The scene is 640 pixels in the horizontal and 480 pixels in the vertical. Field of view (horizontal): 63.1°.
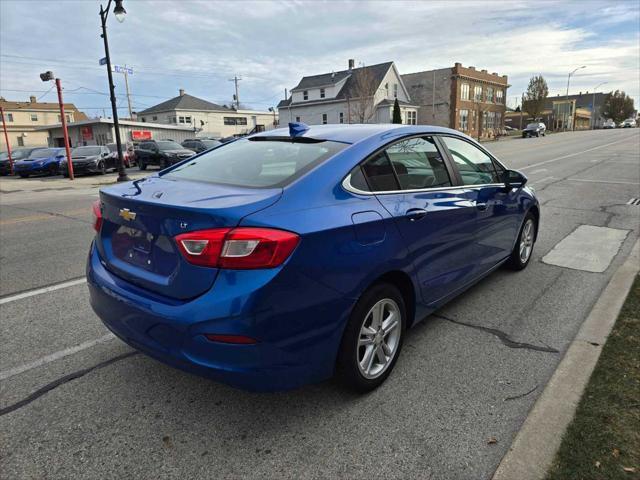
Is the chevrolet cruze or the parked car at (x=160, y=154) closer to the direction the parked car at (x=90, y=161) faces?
the chevrolet cruze

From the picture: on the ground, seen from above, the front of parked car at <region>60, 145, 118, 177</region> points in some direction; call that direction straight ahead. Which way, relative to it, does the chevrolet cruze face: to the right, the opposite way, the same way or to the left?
the opposite way

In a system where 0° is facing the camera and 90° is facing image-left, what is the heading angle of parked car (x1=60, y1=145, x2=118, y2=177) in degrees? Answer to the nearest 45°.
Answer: approximately 45°

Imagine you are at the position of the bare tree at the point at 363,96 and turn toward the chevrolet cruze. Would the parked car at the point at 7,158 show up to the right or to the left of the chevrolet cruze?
right

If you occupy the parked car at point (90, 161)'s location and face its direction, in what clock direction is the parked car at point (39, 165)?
the parked car at point (39, 165) is roughly at 3 o'clock from the parked car at point (90, 161).

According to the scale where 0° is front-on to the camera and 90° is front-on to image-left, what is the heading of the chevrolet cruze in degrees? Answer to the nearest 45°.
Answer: approximately 225°
